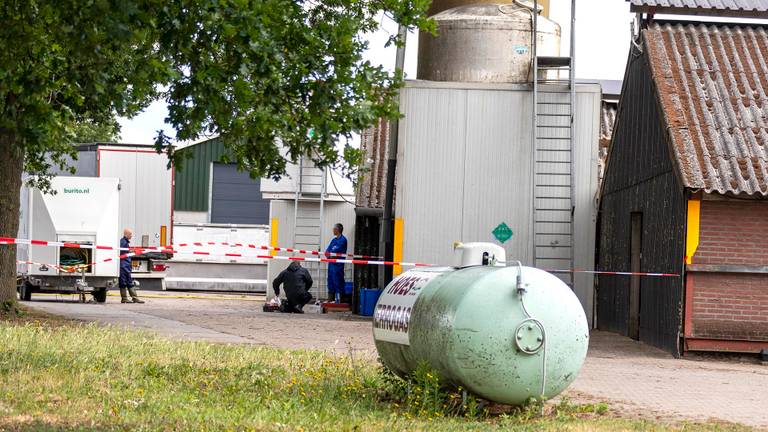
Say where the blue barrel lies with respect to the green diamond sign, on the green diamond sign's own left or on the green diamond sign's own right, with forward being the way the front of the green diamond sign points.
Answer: on the green diamond sign's own right

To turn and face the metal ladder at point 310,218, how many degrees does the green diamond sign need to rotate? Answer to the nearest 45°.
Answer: approximately 135° to its right

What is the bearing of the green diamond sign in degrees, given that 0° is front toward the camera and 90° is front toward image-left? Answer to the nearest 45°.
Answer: approximately 0°

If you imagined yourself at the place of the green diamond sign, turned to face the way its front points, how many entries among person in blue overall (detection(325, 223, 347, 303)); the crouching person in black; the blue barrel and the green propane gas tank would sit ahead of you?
1

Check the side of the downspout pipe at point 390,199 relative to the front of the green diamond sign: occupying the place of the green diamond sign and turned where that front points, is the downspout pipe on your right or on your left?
on your right

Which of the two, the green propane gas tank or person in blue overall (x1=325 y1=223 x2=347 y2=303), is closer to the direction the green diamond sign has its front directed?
the green propane gas tank

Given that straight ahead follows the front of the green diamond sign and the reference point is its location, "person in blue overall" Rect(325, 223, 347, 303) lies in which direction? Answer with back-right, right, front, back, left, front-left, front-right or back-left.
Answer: back-right

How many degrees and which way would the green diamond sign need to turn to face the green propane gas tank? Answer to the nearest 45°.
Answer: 0° — it already faces it

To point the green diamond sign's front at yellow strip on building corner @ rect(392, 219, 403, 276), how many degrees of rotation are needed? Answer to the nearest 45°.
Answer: approximately 90° to its right

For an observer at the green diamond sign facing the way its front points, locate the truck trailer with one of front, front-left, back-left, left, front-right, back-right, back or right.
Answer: back-right
